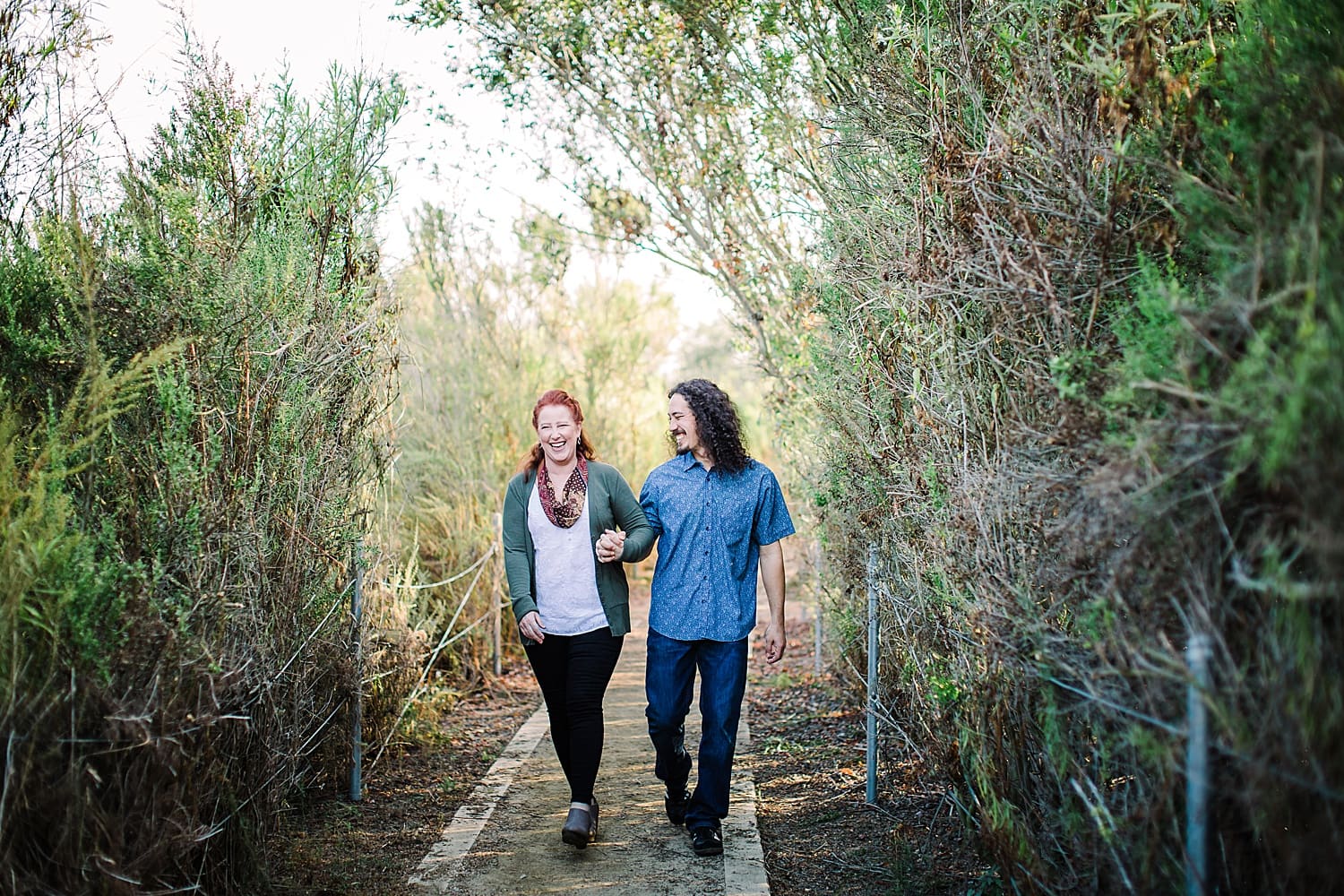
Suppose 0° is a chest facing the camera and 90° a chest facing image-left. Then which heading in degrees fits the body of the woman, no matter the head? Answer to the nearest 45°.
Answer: approximately 0°

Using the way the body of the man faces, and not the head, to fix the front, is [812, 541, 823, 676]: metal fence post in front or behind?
behind

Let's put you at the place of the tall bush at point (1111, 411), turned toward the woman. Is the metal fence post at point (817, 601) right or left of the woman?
right

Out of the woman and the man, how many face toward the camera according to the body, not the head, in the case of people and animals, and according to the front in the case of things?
2

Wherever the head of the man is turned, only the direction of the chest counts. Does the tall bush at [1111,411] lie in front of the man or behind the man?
in front

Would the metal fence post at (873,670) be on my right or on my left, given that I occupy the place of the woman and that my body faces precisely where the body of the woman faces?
on my left

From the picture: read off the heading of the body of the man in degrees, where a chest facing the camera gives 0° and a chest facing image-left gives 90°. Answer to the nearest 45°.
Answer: approximately 0°

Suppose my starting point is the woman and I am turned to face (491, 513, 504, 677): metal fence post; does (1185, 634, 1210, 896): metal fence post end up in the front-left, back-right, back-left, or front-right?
back-right
